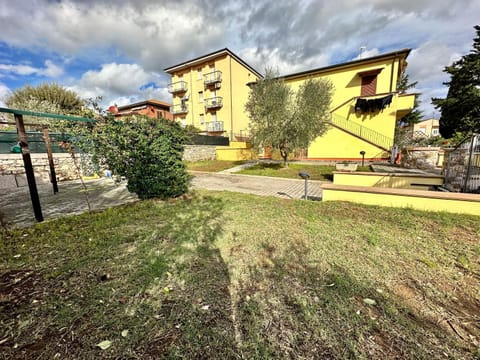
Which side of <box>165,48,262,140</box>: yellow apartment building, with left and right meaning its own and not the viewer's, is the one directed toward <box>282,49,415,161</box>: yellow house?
left

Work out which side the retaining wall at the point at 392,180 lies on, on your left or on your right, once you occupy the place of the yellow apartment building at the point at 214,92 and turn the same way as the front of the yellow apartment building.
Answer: on your left

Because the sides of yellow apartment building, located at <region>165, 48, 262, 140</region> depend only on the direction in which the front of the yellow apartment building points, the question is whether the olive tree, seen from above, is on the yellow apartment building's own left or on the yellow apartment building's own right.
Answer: on the yellow apartment building's own left

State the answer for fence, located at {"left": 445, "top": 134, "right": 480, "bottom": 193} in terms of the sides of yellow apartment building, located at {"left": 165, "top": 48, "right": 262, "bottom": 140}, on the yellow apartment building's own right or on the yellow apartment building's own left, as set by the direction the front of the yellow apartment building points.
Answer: on the yellow apartment building's own left

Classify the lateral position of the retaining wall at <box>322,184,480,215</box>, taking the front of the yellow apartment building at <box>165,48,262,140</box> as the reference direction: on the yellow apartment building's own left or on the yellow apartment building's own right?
on the yellow apartment building's own left

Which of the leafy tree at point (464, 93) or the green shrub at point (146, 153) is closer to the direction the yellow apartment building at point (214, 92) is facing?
the green shrub

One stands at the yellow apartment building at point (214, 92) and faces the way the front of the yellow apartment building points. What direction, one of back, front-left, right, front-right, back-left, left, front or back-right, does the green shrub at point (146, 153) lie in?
front-left

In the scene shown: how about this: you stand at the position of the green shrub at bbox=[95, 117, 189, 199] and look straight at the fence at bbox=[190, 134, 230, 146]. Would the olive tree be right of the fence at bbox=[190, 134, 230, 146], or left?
right

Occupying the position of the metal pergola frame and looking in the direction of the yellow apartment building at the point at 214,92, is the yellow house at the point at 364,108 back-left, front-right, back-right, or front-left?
front-right

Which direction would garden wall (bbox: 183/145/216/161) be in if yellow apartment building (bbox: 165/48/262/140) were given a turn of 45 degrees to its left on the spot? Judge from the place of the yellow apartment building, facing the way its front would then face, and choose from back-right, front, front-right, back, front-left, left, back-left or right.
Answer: front

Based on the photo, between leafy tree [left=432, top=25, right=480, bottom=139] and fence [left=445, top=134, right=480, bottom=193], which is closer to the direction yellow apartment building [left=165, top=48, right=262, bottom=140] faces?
the fence

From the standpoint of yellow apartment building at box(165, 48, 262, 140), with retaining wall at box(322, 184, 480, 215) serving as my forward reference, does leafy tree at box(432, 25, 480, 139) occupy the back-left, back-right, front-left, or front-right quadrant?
front-left

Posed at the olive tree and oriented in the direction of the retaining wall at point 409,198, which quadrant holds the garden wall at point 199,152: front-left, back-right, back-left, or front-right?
back-right

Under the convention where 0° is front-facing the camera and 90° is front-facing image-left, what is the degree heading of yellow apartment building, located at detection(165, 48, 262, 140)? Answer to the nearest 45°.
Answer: approximately 45°

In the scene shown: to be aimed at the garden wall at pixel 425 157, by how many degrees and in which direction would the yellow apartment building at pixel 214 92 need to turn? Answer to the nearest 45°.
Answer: approximately 90° to its left

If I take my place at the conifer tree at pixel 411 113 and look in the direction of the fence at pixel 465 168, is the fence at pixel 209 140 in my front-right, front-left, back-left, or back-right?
front-right

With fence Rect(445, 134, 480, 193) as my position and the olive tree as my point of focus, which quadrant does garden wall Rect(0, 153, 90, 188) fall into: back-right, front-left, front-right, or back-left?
front-left

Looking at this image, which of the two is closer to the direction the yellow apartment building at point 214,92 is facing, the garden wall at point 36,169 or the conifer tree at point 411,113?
the garden wall
